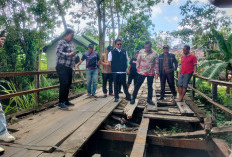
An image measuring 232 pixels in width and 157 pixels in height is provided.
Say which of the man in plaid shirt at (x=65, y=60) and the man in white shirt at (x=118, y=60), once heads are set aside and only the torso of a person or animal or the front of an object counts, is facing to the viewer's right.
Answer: the man in plaid shirt

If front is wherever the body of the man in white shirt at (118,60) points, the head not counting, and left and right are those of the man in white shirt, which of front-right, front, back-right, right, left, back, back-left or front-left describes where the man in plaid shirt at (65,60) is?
front-right
